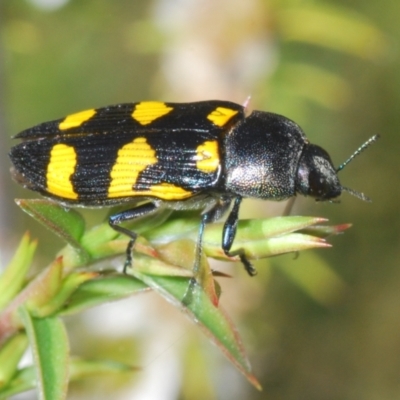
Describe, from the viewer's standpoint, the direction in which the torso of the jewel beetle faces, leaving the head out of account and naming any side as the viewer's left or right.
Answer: facing to the right of the viewer
